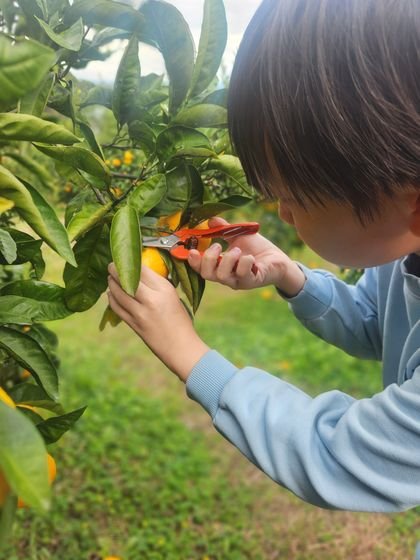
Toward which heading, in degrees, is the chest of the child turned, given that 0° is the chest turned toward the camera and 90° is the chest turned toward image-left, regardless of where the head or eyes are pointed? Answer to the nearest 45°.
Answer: approximately 90°
